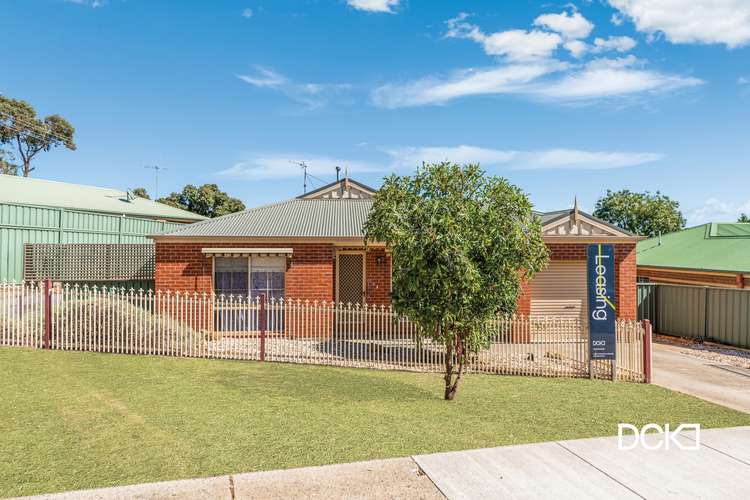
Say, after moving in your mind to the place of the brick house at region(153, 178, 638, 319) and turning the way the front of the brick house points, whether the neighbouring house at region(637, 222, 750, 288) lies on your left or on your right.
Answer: on your left

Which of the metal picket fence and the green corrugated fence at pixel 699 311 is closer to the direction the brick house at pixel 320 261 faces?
the metal picket fence

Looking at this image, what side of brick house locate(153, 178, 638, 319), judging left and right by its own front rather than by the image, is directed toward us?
front

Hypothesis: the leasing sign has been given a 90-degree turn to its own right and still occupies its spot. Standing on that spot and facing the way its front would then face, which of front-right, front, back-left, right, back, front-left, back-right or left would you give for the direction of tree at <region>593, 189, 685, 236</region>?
right

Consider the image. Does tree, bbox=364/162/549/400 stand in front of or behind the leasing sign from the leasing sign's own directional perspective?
in front

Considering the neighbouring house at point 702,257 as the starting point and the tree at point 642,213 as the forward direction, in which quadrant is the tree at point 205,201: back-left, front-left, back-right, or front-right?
front-left

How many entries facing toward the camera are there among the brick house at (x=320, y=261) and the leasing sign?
2

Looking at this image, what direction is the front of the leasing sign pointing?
toward the camera

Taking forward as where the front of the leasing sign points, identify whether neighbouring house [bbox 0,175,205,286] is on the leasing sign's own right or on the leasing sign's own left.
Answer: on the leasing sign's own right

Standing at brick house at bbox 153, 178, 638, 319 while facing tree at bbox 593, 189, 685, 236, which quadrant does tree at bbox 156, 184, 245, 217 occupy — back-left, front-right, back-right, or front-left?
front-left

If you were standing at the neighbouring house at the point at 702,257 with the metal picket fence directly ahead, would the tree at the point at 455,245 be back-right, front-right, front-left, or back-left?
front-left
